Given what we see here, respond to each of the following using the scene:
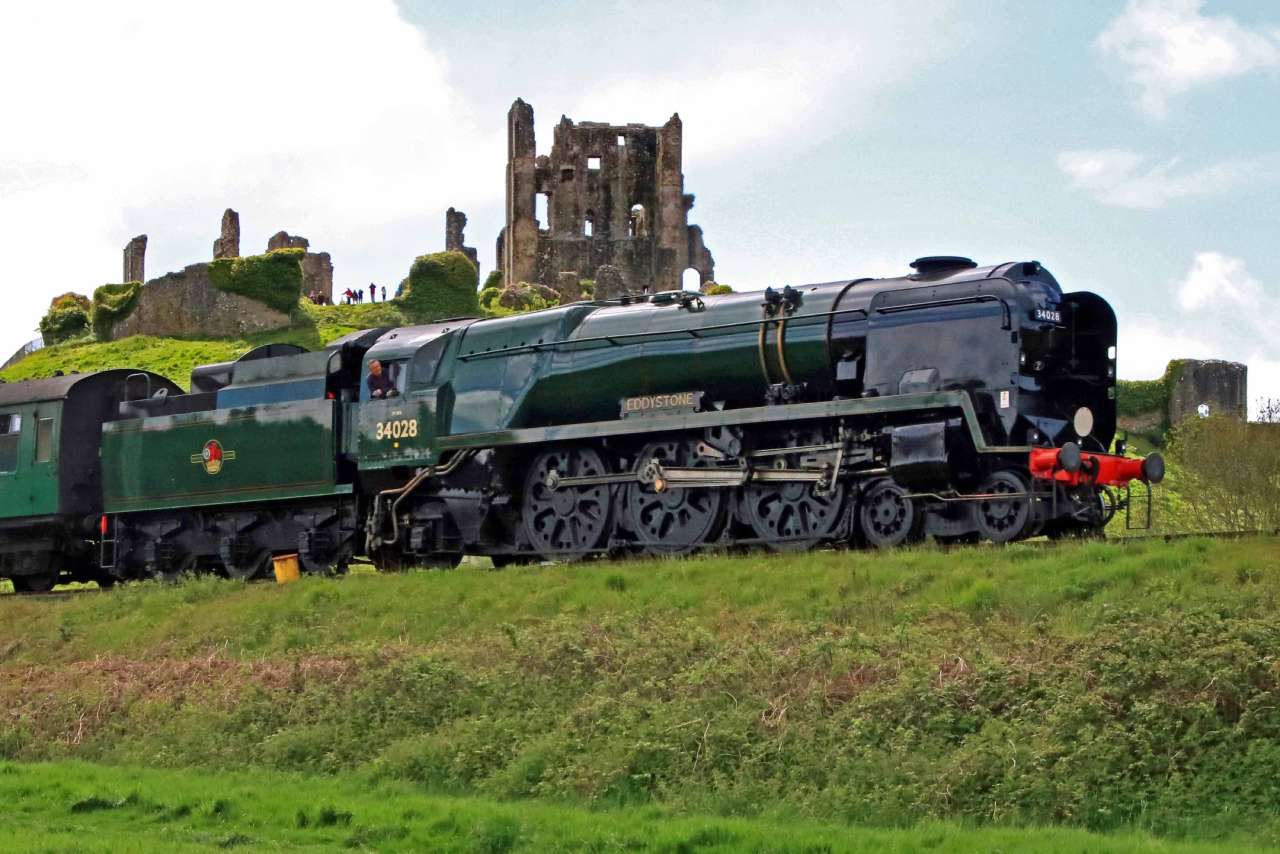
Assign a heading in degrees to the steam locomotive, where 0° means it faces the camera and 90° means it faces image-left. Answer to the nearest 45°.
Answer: approximately 315°

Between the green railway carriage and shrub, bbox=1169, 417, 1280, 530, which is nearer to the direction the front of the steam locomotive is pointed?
the shrub

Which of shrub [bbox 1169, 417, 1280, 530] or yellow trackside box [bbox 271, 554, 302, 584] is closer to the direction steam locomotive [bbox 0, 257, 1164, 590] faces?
the shrub

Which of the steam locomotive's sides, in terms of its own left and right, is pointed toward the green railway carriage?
back

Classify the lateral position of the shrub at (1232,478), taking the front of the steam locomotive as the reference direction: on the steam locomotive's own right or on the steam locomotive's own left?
on the steam locomotive's own left

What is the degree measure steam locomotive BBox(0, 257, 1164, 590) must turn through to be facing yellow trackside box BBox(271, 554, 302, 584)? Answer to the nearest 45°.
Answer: approximately 180°
